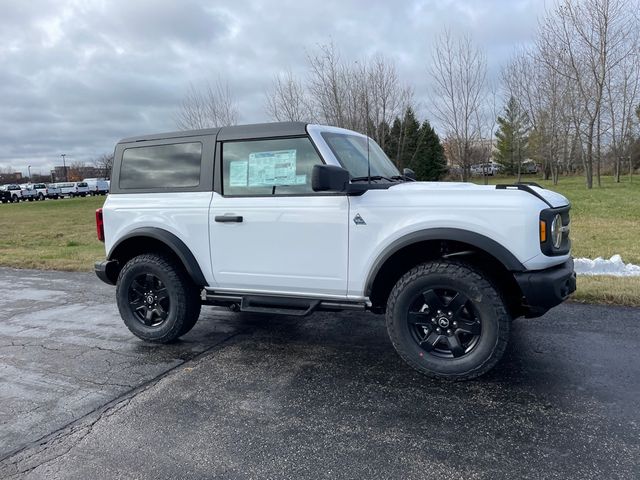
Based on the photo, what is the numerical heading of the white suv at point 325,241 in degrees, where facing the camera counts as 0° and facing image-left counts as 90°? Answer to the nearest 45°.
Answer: approximately 315°

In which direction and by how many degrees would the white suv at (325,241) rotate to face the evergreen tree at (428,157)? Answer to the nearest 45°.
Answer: approximately 135° to its left

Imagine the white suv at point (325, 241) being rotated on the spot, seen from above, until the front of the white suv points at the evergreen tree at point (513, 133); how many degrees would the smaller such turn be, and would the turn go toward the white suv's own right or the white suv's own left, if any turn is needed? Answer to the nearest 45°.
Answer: approximately 135° to the white suv's own left

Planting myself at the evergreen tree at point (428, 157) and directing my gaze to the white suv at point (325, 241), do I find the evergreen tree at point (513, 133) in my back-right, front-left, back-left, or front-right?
back-left
